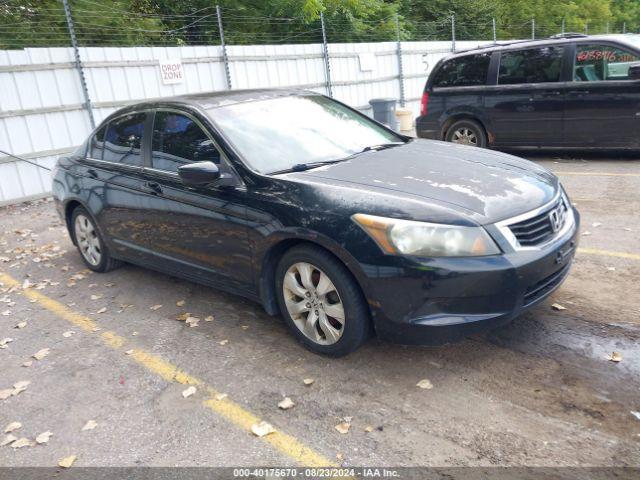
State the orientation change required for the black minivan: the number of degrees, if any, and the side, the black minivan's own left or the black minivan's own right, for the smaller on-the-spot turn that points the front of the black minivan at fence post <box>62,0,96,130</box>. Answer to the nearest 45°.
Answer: approximately 180°

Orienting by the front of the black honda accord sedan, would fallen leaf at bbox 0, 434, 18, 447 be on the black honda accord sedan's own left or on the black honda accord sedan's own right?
on the black honda accord sedan's own right

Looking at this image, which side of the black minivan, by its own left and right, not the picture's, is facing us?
right

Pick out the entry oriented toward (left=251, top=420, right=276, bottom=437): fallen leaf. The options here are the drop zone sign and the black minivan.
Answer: the drop zone sign

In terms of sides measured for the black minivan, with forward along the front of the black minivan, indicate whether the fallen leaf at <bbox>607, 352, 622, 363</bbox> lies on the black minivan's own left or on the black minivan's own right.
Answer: on the black minivan's own right

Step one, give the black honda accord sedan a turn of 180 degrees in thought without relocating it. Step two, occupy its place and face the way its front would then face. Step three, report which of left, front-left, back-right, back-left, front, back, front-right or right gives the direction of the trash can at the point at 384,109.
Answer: front-right

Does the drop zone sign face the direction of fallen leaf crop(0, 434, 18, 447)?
yes

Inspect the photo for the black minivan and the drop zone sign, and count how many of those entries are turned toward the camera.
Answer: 1

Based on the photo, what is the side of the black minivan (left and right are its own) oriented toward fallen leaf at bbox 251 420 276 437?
right

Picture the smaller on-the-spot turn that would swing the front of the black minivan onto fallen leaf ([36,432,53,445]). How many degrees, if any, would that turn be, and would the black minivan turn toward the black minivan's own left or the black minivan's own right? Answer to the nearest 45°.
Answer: approximately 90° to the black minivan's own right

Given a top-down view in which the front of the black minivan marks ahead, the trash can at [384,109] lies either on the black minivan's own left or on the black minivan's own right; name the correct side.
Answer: on the black minivan's own left

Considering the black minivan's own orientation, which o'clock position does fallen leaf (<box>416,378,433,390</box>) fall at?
The fallen leaf is roughly at 3 o'clock from the black minivan.

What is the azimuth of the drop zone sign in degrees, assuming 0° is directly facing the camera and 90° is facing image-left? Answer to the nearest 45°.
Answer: approximately 0°
